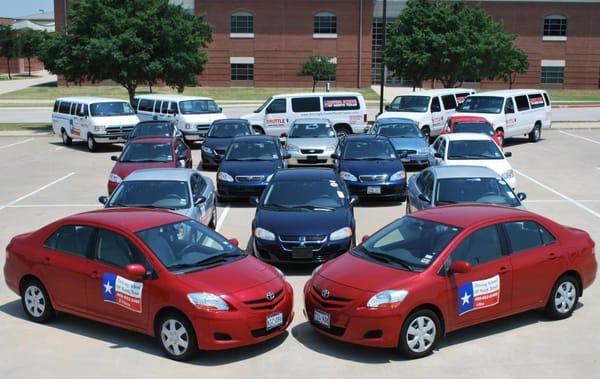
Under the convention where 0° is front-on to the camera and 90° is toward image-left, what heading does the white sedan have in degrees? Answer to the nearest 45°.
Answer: approximately 315°

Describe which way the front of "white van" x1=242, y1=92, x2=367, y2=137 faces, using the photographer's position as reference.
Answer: facing to the left of the viewer

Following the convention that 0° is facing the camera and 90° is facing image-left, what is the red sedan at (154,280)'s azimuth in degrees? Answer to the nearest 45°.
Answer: approximately 315°

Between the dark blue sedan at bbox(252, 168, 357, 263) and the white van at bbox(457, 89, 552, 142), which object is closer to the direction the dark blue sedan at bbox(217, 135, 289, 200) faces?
the dark blue sedan

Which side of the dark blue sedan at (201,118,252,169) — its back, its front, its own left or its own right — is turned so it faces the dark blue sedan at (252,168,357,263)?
front

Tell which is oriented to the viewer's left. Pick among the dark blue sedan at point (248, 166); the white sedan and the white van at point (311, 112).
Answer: the white van

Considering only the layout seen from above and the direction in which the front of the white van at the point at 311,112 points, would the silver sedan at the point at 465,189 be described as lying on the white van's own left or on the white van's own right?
on the white van's own left

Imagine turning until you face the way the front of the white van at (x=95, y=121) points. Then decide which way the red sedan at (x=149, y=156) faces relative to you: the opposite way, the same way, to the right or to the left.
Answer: to the right

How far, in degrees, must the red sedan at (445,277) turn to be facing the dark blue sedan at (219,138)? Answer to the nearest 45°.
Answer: approximately 90° to its right

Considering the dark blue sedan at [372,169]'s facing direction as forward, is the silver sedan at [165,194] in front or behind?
in front

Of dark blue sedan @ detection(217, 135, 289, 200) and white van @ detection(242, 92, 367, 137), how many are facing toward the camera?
1

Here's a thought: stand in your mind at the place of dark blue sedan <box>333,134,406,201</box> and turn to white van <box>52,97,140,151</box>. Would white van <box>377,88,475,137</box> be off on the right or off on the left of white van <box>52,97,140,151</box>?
right

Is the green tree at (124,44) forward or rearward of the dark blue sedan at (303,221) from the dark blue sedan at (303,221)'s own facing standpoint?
rearward
